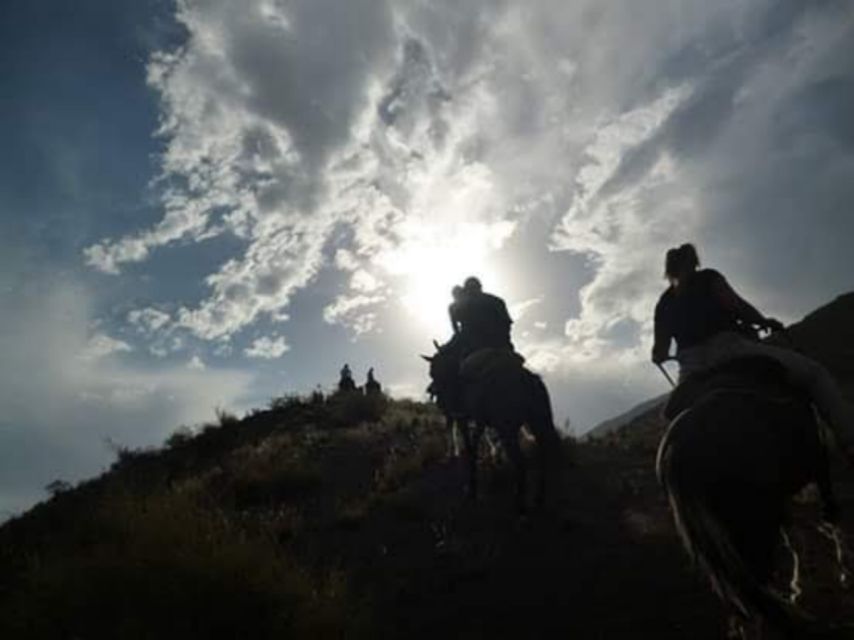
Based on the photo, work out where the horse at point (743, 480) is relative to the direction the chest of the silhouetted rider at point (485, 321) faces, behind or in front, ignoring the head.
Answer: behind

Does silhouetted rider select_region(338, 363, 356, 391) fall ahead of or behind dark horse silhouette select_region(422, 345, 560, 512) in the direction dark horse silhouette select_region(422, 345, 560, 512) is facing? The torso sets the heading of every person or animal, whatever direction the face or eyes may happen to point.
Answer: ahead

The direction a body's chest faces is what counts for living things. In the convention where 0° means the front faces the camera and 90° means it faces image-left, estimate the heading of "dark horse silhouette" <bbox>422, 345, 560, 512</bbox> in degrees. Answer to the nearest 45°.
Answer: approximately 135°

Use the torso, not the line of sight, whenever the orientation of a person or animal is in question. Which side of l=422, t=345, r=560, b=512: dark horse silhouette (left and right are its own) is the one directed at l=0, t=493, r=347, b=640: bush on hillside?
left

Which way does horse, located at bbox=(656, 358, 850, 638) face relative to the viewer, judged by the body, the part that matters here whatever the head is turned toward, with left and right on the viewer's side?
facing away from the viewer and to the right of the viewer

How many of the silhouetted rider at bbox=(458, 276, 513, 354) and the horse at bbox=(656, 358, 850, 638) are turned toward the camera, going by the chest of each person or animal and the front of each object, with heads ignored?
0

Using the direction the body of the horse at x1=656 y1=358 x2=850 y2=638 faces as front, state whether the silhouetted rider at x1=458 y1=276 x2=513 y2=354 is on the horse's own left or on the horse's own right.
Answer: on the horse's own left

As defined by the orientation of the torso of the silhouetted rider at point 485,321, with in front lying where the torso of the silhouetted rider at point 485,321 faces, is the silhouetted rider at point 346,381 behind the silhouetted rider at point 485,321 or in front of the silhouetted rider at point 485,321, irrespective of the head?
in front

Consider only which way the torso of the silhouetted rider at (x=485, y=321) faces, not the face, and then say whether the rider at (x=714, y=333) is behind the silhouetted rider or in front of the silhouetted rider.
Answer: behind
